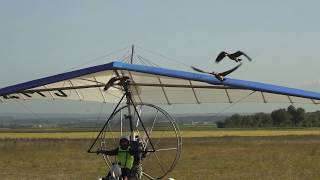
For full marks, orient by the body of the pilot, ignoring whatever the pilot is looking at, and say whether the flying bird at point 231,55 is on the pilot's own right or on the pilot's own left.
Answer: on the pilot's own left

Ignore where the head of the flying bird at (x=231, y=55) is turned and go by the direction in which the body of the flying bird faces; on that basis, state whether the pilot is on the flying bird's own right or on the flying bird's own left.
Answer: on the flying bird's own right

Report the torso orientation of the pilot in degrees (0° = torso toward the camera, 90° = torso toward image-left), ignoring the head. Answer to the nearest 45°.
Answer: approximately 0°
